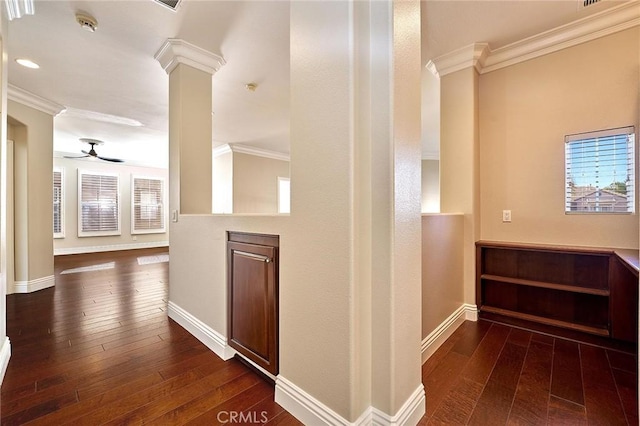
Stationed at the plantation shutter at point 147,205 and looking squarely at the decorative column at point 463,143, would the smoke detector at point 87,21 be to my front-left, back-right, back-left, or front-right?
front-right

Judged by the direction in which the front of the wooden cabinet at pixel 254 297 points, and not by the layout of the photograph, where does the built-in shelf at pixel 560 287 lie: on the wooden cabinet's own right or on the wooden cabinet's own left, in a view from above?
on the wooden cabinet's own left

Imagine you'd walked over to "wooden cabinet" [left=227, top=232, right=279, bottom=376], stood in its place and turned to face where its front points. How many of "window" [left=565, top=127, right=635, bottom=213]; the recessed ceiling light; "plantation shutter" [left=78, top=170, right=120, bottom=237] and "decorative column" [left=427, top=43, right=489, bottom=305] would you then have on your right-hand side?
2

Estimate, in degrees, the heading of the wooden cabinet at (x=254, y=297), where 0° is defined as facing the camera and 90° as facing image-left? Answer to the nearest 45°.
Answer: approximately 45°

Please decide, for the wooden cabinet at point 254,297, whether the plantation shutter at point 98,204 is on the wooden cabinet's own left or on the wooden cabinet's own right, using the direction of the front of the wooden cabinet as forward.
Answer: on the wooden cabinet's own right

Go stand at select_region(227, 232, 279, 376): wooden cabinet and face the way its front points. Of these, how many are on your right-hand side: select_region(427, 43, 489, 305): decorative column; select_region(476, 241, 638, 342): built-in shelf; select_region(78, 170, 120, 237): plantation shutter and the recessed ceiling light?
2

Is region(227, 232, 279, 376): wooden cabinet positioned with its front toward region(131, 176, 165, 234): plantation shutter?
no

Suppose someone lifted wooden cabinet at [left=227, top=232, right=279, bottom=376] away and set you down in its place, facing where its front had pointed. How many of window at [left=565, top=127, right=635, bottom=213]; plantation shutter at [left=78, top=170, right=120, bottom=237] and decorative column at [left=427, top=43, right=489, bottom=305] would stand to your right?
1

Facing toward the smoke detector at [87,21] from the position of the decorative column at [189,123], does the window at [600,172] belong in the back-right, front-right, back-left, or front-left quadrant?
back-left

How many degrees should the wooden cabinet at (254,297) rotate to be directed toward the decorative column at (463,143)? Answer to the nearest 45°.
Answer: approximately 135° to its left

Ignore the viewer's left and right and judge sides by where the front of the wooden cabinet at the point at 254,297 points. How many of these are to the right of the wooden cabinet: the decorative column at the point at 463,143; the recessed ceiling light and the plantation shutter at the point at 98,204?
2

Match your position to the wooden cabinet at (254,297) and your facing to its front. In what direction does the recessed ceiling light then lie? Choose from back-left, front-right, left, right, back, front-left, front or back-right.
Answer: right

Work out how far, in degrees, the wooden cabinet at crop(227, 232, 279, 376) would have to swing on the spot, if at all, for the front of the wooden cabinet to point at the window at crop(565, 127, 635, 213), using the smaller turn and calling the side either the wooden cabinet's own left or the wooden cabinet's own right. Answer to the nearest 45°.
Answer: approximately 135° to the wooden cabinet's own left

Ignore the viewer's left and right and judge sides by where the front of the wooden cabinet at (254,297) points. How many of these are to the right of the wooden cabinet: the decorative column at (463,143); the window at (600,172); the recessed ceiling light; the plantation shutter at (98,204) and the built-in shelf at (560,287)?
2
